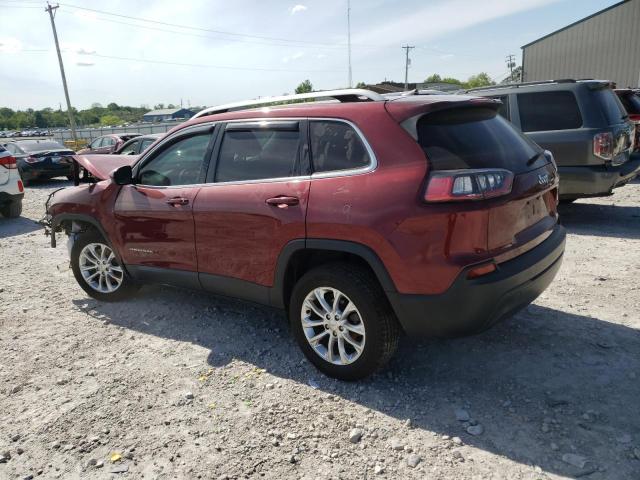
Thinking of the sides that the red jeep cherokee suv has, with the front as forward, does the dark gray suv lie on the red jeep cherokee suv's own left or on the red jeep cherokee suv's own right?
on the red jeep cherokee suv's own right

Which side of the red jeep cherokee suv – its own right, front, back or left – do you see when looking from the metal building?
right

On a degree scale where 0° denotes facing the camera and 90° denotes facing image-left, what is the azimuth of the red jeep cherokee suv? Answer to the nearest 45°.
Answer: approximately 135°
